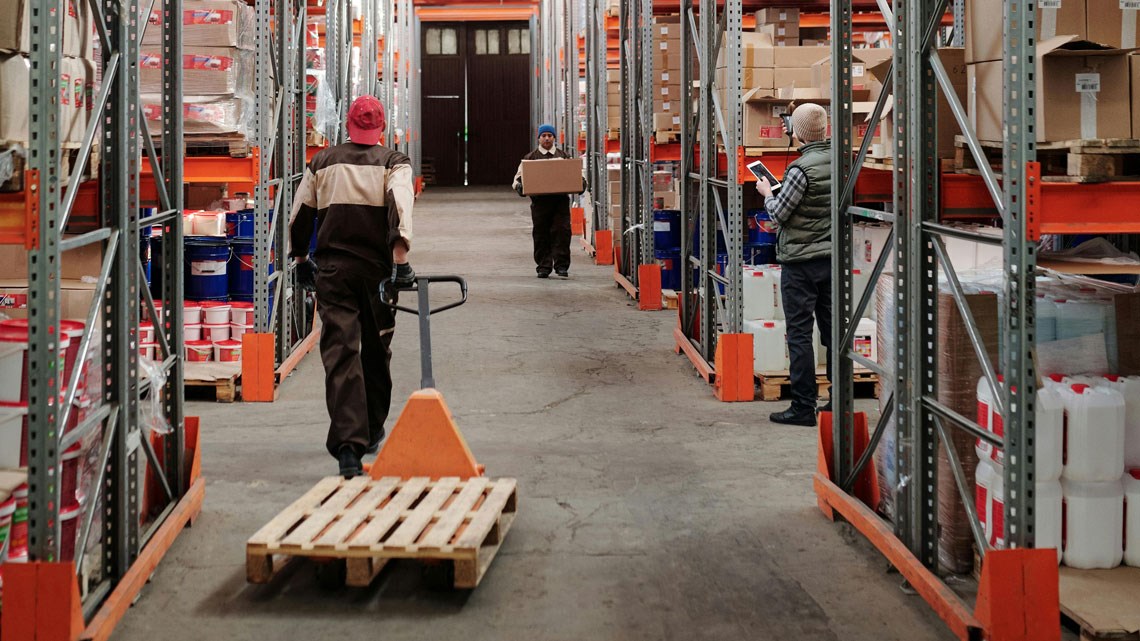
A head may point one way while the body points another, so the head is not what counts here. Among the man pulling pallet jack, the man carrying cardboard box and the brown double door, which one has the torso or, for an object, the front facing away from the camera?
the man pulling pallet jack

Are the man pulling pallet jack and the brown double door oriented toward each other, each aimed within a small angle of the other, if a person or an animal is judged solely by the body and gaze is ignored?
yes

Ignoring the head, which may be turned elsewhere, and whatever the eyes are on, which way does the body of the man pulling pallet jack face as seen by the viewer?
away from the camera

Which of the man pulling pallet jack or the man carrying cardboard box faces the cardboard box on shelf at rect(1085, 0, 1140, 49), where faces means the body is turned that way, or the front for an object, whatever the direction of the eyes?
the man carrying cardboard box

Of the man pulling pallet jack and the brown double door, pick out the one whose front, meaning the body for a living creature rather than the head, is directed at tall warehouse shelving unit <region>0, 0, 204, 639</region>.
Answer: the brown double door
